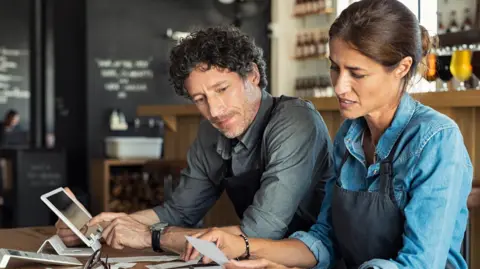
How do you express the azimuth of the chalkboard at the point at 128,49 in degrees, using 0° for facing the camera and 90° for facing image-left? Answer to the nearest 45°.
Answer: approximately 0°

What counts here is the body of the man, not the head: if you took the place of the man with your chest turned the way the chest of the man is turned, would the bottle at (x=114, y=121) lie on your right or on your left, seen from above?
on your right

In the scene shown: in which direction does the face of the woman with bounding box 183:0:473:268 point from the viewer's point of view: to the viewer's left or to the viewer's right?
to the viewer's left

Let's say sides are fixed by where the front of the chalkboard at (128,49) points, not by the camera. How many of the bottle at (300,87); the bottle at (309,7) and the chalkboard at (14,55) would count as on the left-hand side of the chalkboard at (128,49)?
2

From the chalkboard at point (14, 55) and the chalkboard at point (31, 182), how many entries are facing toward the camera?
2

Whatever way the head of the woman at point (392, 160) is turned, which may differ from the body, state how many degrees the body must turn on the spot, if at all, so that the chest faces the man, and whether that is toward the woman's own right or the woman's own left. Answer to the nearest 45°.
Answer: approximately 90° to the woman's own right

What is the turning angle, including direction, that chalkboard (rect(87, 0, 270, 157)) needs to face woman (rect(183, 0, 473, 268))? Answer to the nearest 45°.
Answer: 0° — it already faces them

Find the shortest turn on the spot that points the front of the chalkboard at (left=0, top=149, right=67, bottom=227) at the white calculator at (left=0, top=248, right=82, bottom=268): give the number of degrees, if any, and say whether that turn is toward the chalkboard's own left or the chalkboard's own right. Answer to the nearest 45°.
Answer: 0° — it already faces it

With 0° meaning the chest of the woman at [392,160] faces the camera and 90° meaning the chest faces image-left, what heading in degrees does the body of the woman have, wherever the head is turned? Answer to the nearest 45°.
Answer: approximately 45°

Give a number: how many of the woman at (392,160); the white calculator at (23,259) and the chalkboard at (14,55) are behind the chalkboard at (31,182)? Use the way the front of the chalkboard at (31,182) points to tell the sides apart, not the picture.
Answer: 1
